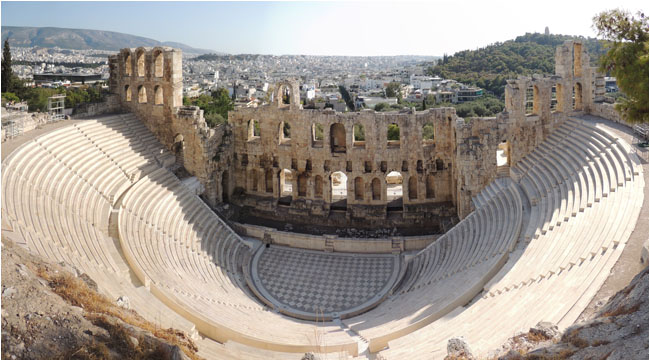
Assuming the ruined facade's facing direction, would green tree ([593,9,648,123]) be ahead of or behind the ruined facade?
ahead

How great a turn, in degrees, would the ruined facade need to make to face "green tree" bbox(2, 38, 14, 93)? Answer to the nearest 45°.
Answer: approximately 135° to its right

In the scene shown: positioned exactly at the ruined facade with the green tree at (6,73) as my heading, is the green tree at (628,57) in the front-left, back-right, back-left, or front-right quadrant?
back-left

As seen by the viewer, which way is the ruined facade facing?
toward the camera
